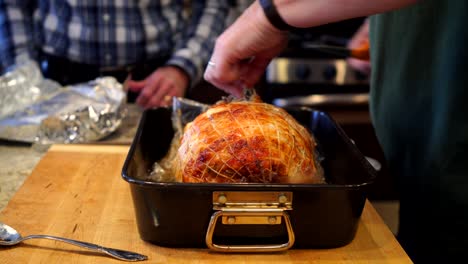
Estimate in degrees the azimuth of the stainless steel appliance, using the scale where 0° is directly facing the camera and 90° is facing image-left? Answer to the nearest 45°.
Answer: approximately 0°

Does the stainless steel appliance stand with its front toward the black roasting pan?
yes

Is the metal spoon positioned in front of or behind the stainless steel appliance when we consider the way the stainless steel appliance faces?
in front

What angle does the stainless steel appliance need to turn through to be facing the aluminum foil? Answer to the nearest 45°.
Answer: approximately 45° to its right

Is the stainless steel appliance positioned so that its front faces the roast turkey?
yes
